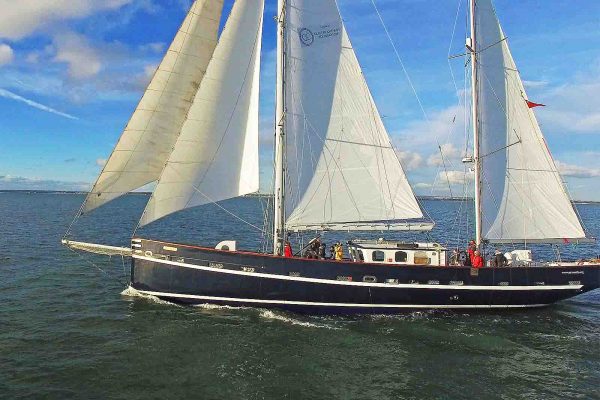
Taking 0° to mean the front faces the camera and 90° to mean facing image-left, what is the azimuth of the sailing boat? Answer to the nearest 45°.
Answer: approximately 90°
